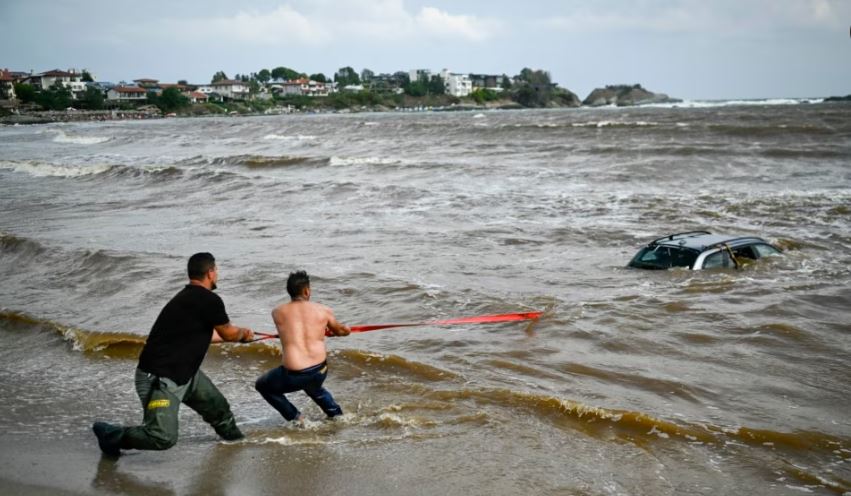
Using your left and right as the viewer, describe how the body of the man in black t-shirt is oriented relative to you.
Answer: facing away from the viewer and to the right of the viewer

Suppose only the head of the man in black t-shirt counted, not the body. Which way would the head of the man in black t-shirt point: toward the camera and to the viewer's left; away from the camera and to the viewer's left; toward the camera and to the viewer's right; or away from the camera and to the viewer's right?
away from the camera and to the viewer's right

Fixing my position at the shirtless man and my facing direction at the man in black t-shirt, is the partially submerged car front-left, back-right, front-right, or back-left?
back-right

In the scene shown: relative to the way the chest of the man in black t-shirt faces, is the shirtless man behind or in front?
in front

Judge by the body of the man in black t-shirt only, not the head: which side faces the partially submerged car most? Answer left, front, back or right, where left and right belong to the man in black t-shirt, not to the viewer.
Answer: front

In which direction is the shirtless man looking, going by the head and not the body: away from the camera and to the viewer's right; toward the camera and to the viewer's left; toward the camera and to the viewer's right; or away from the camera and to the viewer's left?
away from the camera and to the viewer's right
